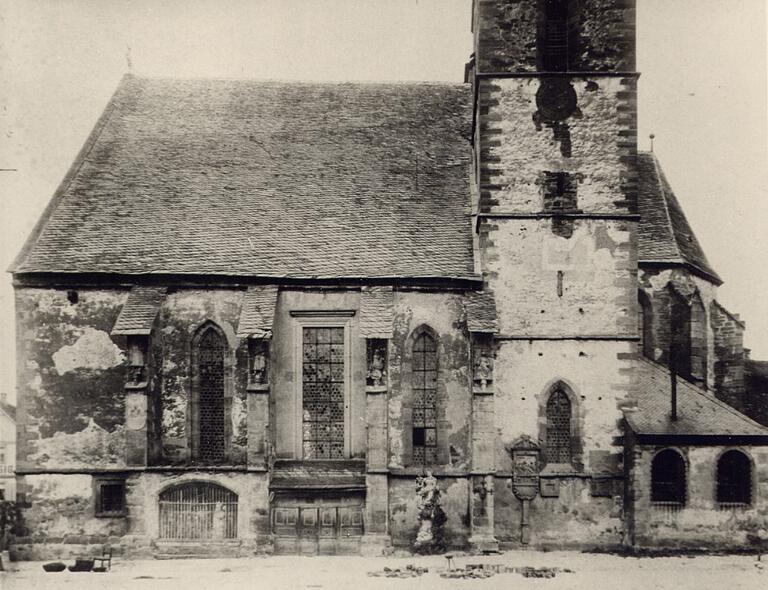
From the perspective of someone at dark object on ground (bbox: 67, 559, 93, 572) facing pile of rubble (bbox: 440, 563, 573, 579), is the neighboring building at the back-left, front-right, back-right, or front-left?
back-left

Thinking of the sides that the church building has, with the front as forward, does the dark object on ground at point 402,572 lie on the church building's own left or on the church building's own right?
on the church building's own left

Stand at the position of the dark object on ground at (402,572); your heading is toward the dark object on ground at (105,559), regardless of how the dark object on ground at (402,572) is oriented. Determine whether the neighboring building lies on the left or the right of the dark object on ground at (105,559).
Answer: right

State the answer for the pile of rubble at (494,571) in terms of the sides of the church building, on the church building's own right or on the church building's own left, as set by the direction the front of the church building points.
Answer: on the church building's own left

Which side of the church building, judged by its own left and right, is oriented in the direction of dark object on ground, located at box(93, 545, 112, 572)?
front
